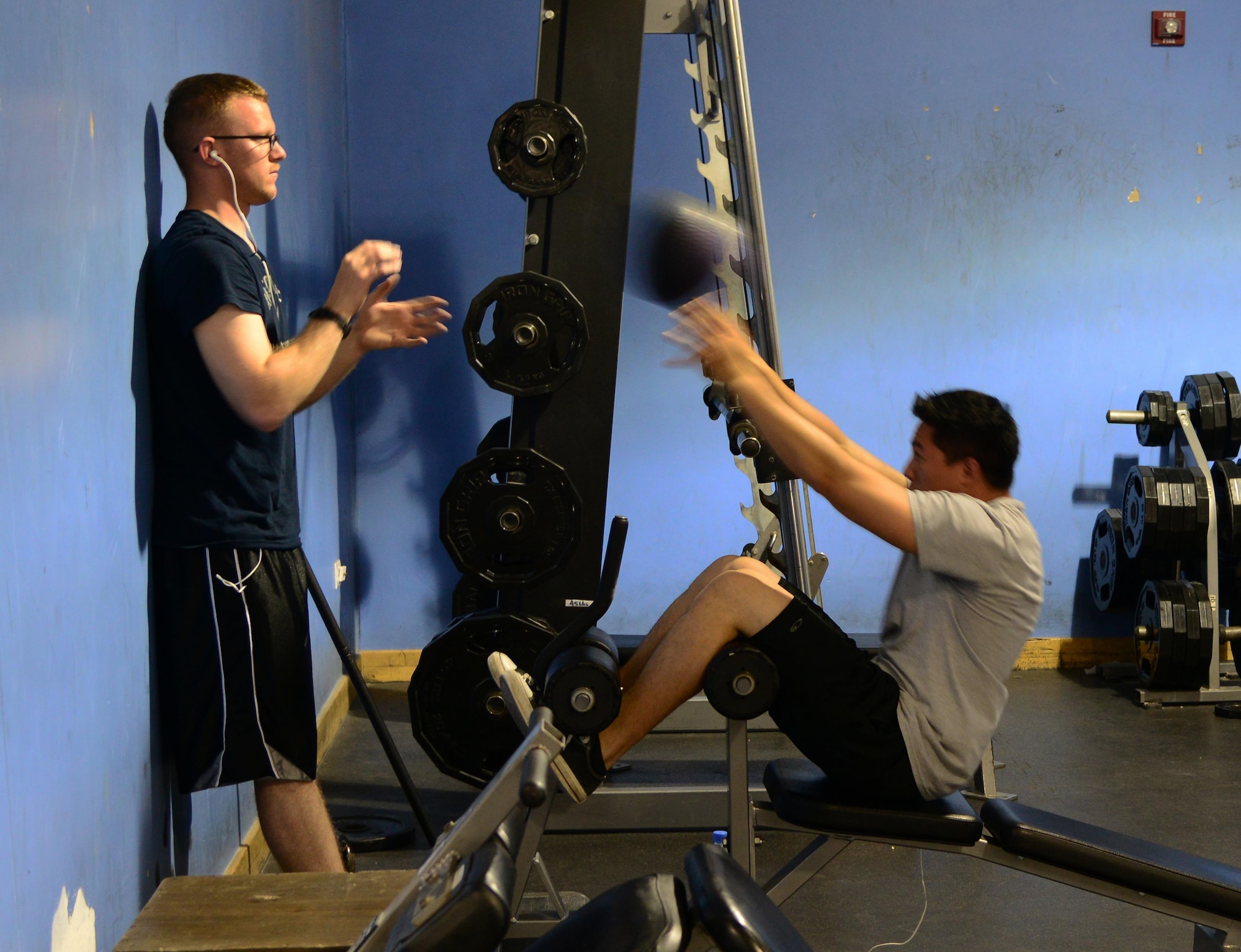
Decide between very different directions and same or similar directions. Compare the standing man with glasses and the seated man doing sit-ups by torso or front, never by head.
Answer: very different directions

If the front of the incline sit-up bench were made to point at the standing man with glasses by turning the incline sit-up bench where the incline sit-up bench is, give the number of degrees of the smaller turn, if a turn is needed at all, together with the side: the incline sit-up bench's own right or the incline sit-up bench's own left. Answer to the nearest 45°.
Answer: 0° — it already faces them

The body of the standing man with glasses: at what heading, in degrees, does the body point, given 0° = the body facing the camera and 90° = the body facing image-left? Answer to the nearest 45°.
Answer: approximately 270°

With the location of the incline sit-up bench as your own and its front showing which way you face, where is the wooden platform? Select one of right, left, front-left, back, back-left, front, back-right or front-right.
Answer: front-left

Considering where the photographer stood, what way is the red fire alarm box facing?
facing the viewer

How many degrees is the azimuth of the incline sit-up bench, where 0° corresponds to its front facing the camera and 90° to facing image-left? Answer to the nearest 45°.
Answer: approximately 90°

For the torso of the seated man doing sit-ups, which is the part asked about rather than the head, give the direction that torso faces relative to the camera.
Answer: to the viewer's left

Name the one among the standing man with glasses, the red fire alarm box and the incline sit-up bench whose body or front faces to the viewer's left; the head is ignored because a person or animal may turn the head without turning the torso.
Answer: the incline sit-up bench

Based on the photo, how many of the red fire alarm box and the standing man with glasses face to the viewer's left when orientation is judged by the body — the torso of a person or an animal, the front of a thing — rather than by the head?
0

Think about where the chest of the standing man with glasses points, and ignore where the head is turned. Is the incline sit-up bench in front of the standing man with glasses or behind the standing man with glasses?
in front

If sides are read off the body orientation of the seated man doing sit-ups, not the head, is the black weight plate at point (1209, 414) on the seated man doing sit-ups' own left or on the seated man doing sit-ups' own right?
on the seated man doing sit-ups' own right

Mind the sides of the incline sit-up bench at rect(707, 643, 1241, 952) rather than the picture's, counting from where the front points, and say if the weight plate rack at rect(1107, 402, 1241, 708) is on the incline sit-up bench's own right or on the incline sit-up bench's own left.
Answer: on the incline sit-up bench's own right

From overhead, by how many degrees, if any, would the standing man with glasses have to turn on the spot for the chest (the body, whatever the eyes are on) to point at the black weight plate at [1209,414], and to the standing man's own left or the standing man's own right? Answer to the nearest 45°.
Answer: approximately 45° to the standing man's own left

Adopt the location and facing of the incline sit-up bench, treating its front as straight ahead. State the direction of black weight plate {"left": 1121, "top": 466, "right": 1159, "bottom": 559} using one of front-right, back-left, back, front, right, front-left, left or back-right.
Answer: right

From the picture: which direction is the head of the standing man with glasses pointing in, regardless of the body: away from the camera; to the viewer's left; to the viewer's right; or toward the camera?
to the viewer's right
